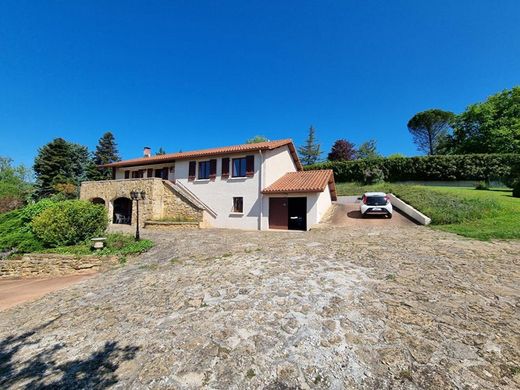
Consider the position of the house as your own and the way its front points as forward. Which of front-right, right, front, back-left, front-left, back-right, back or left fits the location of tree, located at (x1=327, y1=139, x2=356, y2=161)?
back

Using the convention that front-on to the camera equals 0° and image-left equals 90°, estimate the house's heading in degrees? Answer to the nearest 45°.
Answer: approximately 45°

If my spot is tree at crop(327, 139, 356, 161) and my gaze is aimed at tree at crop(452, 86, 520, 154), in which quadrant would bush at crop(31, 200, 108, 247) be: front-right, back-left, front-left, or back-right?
back-right

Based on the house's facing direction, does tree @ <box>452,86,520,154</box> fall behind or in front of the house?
behind

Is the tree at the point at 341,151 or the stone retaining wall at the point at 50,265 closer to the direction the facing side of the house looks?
the stone retaining wall

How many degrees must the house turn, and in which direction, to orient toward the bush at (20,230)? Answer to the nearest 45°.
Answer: approximately 45° to its right

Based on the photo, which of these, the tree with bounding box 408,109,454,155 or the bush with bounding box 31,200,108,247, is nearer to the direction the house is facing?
the bush

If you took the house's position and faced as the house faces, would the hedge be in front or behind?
behind

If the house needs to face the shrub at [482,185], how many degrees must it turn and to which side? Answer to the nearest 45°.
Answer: approximately 135° to its left

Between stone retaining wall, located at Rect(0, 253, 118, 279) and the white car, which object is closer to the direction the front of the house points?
the stone retaining wall

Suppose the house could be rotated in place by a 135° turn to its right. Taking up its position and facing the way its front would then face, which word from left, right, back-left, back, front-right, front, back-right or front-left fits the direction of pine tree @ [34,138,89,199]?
front-left
